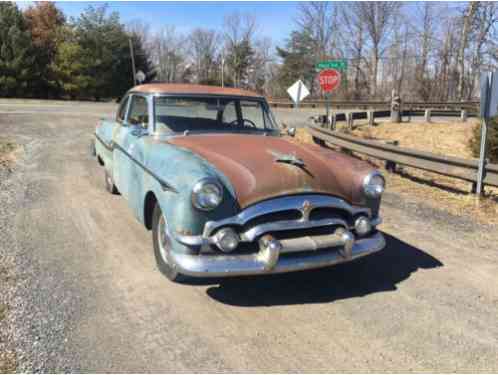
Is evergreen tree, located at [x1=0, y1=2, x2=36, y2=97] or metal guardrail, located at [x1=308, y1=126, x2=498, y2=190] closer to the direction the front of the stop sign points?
the metal guardrail

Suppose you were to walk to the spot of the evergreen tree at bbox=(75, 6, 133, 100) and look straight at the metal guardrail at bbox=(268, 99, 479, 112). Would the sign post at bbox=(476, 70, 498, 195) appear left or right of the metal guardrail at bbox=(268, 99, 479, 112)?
right

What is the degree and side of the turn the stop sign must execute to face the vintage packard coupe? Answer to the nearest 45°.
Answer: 0° — it already faces it

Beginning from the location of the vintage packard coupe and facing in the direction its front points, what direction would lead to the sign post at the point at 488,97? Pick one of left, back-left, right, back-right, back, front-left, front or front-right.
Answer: left

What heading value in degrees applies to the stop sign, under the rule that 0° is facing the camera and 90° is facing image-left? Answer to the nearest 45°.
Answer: approximately 0°

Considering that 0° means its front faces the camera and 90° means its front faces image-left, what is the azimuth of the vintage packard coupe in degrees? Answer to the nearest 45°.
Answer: approximately 315°

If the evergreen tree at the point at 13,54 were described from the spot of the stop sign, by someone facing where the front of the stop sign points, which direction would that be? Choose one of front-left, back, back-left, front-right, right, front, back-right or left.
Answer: back-right

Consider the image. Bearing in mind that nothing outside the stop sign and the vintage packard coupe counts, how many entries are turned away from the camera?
0

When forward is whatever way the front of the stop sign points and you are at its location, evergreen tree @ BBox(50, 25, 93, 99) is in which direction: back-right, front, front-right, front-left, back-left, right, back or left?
back-right
